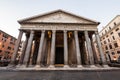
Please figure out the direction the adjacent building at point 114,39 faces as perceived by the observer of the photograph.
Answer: facing the viewer and to the left of the viewer
